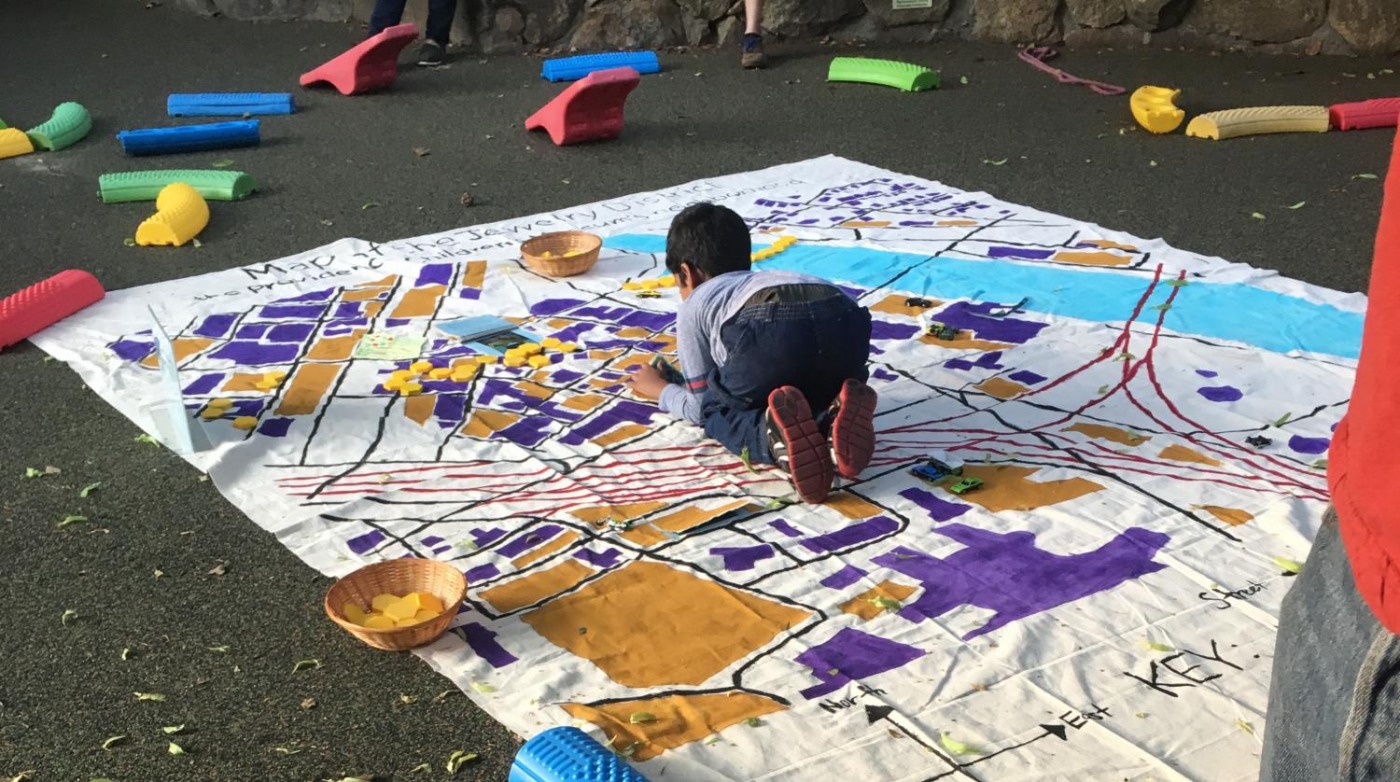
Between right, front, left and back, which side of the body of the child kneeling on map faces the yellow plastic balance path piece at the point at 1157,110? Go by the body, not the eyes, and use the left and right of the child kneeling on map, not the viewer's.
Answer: right

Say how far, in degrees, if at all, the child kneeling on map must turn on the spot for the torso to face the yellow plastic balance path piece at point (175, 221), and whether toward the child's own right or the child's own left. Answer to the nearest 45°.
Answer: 0° — they already face it

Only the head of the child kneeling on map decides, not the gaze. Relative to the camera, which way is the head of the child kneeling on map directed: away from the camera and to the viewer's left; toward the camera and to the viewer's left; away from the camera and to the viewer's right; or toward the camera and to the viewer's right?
away from the camera and to the viewer's left

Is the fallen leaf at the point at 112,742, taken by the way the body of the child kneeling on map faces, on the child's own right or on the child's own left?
on the child's own left

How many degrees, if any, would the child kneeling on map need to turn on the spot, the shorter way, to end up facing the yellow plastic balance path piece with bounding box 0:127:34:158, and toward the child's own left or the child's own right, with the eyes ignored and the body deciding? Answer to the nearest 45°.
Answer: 0° — they already face it

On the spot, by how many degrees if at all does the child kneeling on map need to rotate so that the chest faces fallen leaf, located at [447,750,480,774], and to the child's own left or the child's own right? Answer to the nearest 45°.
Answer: approximately 90° to the child's own left

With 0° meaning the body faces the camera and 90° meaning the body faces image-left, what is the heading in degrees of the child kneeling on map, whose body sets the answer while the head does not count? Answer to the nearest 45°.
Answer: approximately 135°
